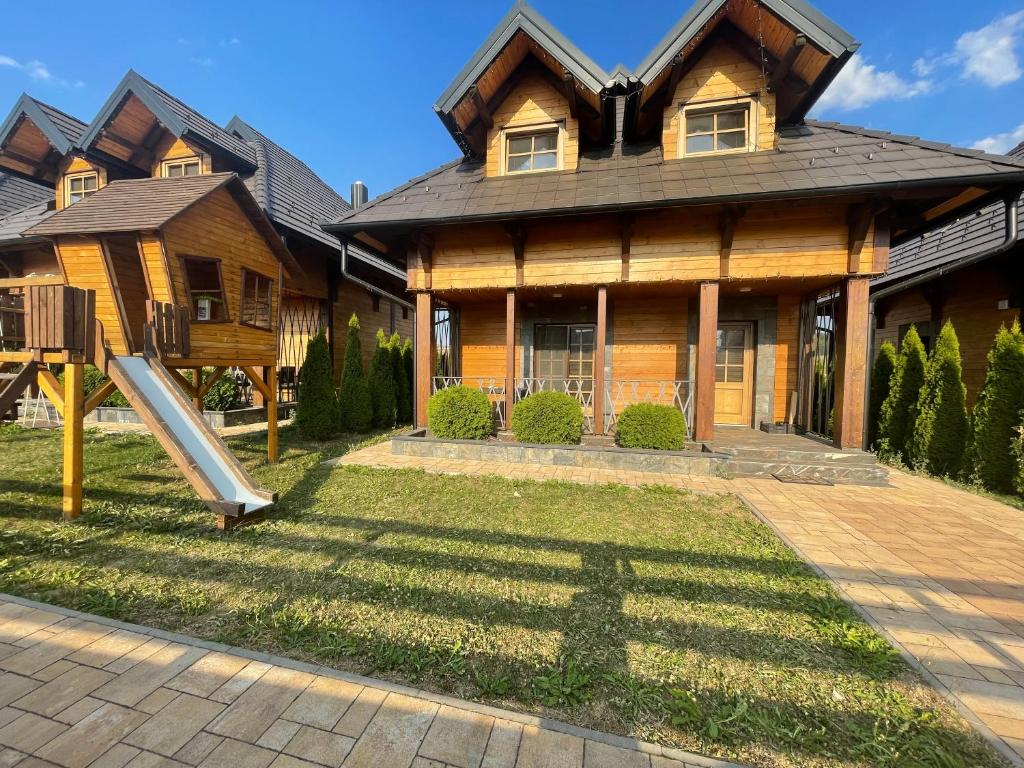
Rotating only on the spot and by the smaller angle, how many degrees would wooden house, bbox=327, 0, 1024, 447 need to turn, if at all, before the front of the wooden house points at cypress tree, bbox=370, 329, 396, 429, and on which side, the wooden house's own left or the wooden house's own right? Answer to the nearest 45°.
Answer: approximately 90° to the wooden house's own right

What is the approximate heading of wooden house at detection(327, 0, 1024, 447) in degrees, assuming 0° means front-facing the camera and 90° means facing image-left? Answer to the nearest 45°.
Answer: approximately 0°

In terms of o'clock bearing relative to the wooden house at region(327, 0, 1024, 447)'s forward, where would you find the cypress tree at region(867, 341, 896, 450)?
The cypress tree is roughly at 8 o'clock from the wooden house.

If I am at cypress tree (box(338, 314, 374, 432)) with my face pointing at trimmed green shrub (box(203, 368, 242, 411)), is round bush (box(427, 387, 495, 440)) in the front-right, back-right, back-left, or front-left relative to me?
back-left

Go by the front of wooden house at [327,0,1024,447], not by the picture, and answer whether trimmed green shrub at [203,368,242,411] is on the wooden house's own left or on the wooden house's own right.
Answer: on the wooden house's own right

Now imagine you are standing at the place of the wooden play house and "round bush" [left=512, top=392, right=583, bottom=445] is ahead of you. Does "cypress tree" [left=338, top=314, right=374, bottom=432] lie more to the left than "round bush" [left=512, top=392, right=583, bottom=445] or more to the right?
left

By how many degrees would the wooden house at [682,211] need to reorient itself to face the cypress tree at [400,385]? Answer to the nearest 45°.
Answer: approximately 90° to its right

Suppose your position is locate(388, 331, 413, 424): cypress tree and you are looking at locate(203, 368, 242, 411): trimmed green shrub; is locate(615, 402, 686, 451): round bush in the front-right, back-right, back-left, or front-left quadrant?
back-left
